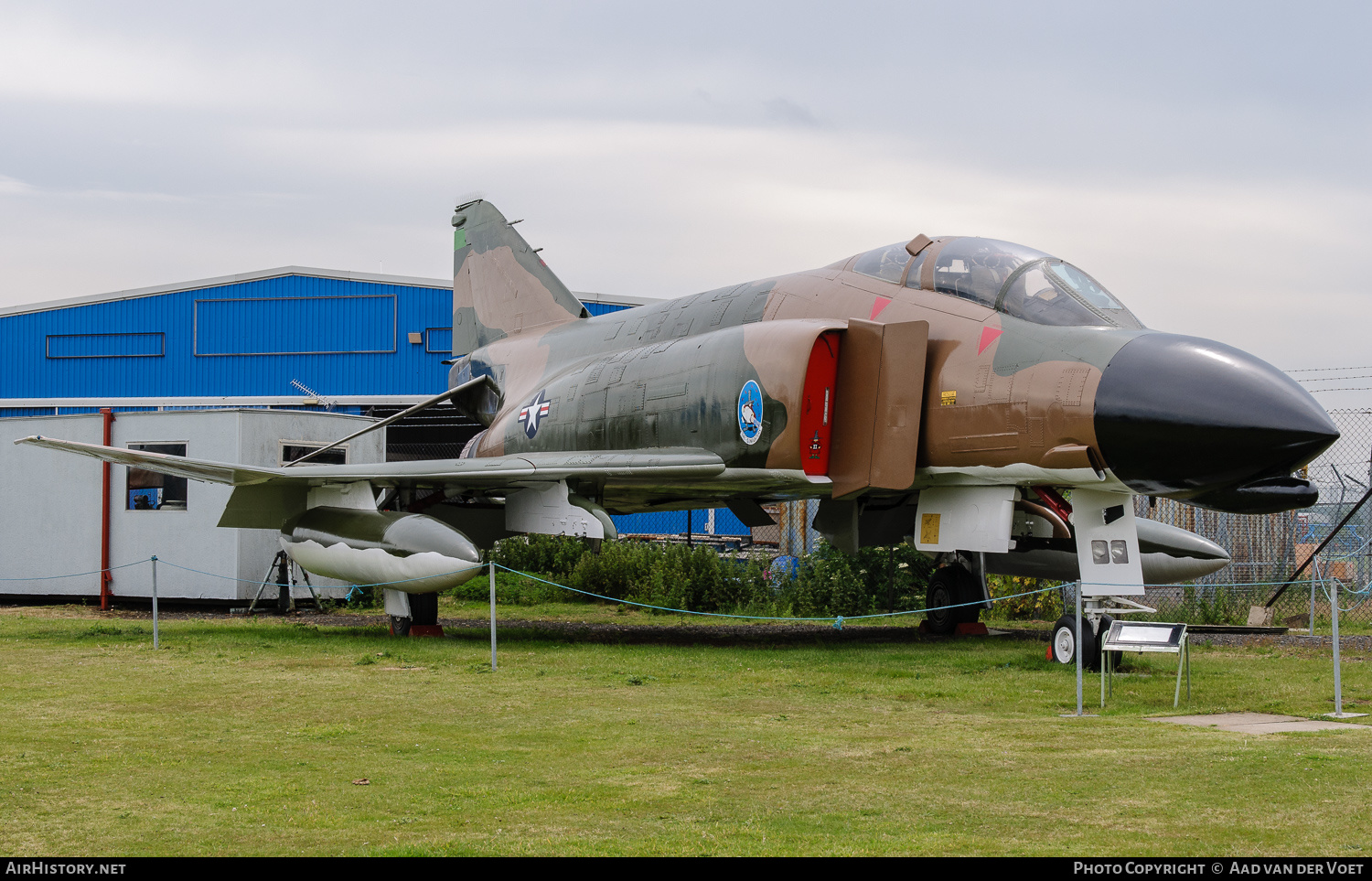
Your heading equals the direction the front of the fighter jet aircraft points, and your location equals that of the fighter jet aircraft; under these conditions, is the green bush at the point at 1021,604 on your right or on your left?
on your left

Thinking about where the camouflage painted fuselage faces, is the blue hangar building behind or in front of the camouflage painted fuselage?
behind

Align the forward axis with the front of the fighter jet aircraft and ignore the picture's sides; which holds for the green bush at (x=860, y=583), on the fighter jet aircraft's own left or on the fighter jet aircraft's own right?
on the fighter jet aircraft's own left

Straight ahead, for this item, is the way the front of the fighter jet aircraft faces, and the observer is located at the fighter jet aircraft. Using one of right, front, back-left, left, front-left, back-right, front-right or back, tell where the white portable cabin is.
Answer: back

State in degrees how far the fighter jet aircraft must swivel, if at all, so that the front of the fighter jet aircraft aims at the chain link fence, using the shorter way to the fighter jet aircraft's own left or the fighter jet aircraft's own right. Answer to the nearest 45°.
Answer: approximately 90° to the fighter jet aircraft's own left

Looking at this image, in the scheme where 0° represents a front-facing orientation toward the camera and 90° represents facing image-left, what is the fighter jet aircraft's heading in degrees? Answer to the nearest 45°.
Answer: approximately 315°

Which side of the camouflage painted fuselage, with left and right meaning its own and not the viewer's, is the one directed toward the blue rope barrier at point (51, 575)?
back

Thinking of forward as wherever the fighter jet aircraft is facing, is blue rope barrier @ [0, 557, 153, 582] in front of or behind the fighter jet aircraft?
behind

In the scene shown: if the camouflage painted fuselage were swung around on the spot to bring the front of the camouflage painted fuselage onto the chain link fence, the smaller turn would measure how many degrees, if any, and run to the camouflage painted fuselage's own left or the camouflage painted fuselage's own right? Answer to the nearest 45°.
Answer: approximately 90° to the camouflage painted fuselage's own left

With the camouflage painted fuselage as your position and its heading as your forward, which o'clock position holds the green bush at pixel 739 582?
The green bush is roughly at 7 o'clock from the camouflage painted fuselage.

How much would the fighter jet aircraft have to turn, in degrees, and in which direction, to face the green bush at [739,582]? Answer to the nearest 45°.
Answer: approximately 135° to its left

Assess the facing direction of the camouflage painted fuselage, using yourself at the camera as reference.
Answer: facing the viewer and to the right of the viewer
